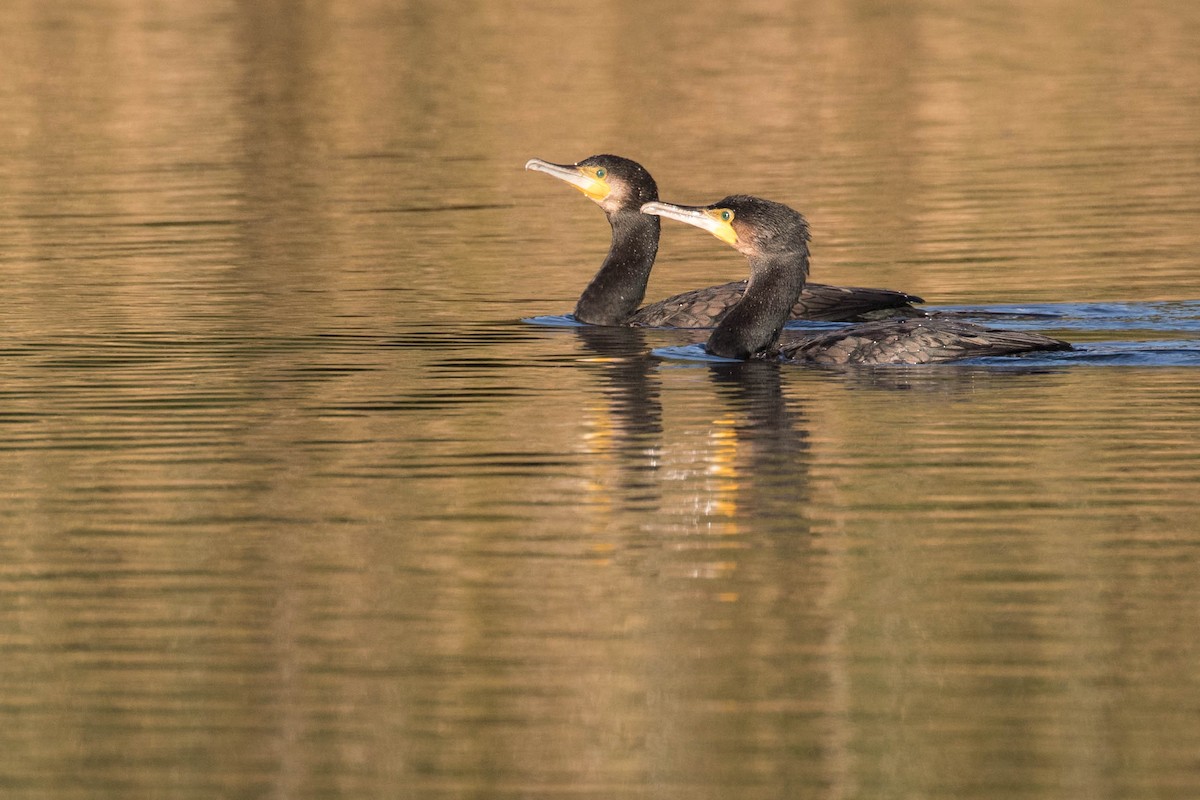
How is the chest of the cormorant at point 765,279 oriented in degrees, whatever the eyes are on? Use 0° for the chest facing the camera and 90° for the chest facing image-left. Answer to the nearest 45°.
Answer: approximately 90°

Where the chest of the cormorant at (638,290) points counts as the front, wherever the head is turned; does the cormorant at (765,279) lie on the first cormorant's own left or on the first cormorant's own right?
on the first cormorant's own left

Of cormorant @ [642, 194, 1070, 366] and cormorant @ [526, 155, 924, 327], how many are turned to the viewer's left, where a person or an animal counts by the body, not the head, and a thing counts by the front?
2

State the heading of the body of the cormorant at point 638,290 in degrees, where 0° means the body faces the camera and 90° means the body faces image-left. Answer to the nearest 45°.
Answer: approximately 90°

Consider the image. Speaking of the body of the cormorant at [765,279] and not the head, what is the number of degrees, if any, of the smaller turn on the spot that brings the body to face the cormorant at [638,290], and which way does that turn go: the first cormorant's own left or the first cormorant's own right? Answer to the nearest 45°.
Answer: approximately 45° to the first cormorant's own right
